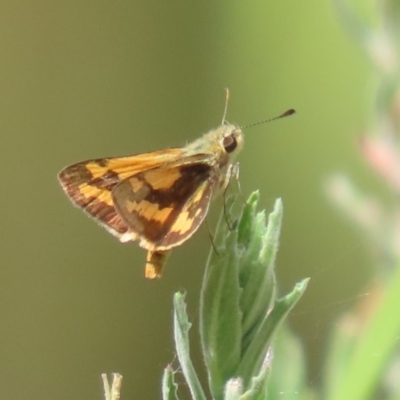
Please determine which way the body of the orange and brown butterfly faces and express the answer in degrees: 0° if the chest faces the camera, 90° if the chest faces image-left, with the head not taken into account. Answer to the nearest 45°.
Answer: approximately 270°
